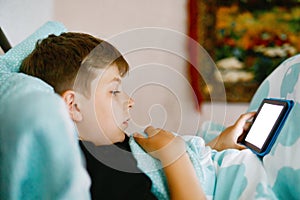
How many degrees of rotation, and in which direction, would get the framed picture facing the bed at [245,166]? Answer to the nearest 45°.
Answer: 0° — it already faces it

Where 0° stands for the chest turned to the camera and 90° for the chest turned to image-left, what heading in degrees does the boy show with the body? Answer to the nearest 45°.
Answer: approximately 270°

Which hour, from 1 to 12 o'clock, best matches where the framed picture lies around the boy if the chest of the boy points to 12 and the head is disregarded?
The framed picture is roughly at 10 o'clock from the boy.

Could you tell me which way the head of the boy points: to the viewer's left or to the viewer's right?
to the viewer's right

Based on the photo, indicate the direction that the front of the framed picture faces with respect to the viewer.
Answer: facing the viewer

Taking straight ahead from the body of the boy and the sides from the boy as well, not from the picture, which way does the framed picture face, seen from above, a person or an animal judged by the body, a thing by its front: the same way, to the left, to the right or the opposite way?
to the right

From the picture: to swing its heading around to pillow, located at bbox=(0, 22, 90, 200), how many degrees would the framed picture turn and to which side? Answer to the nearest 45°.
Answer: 0° — it already faces it
